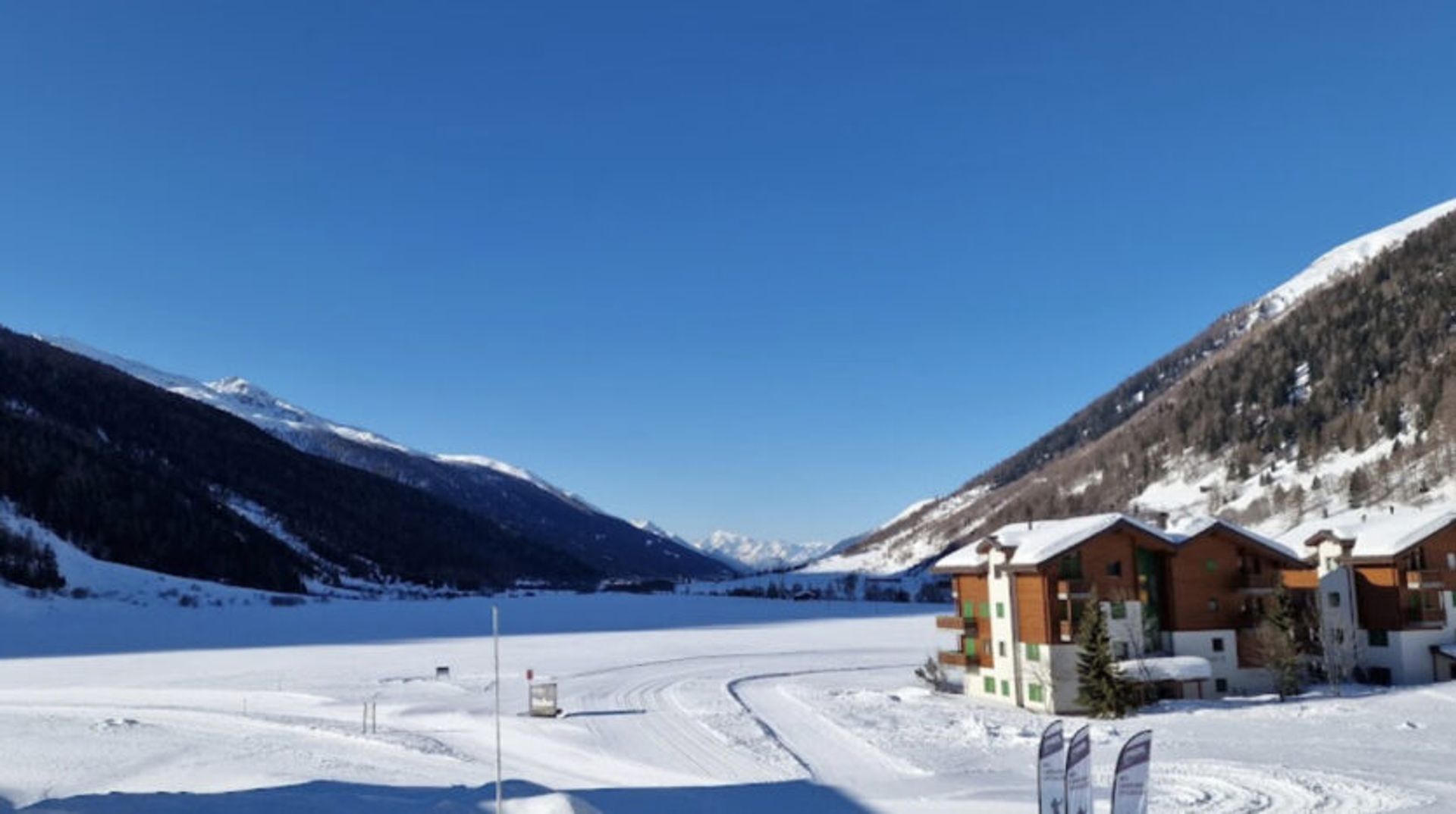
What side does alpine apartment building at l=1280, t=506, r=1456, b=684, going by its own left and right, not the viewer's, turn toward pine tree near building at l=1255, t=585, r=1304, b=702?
right

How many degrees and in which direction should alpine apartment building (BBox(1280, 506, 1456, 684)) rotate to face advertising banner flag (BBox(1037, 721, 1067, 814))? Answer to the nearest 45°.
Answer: approximately 45° to its right

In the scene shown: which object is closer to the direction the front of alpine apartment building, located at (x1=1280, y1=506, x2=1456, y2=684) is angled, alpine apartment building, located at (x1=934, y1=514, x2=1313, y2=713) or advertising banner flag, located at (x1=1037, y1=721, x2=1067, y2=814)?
the advertising banner flag

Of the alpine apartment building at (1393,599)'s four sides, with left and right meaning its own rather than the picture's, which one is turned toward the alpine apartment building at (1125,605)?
right

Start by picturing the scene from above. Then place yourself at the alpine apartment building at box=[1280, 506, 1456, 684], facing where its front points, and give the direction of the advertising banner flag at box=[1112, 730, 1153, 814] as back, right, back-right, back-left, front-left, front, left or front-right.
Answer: front-right
